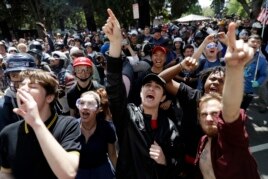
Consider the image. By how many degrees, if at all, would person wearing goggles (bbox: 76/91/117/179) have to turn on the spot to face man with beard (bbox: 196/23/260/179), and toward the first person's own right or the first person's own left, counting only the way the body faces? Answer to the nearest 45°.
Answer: approximately 90° to the first person's own left

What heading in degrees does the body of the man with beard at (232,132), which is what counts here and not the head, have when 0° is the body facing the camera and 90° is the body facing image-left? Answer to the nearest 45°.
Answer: approximately 45°

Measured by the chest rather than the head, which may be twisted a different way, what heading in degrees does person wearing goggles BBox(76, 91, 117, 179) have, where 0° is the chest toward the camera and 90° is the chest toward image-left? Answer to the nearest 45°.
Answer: approximately 45°

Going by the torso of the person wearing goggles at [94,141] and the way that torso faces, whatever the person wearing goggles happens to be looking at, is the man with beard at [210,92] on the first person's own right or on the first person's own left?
on the first person's own left

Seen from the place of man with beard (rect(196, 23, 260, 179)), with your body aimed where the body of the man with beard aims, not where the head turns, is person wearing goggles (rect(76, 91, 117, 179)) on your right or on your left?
on your right
